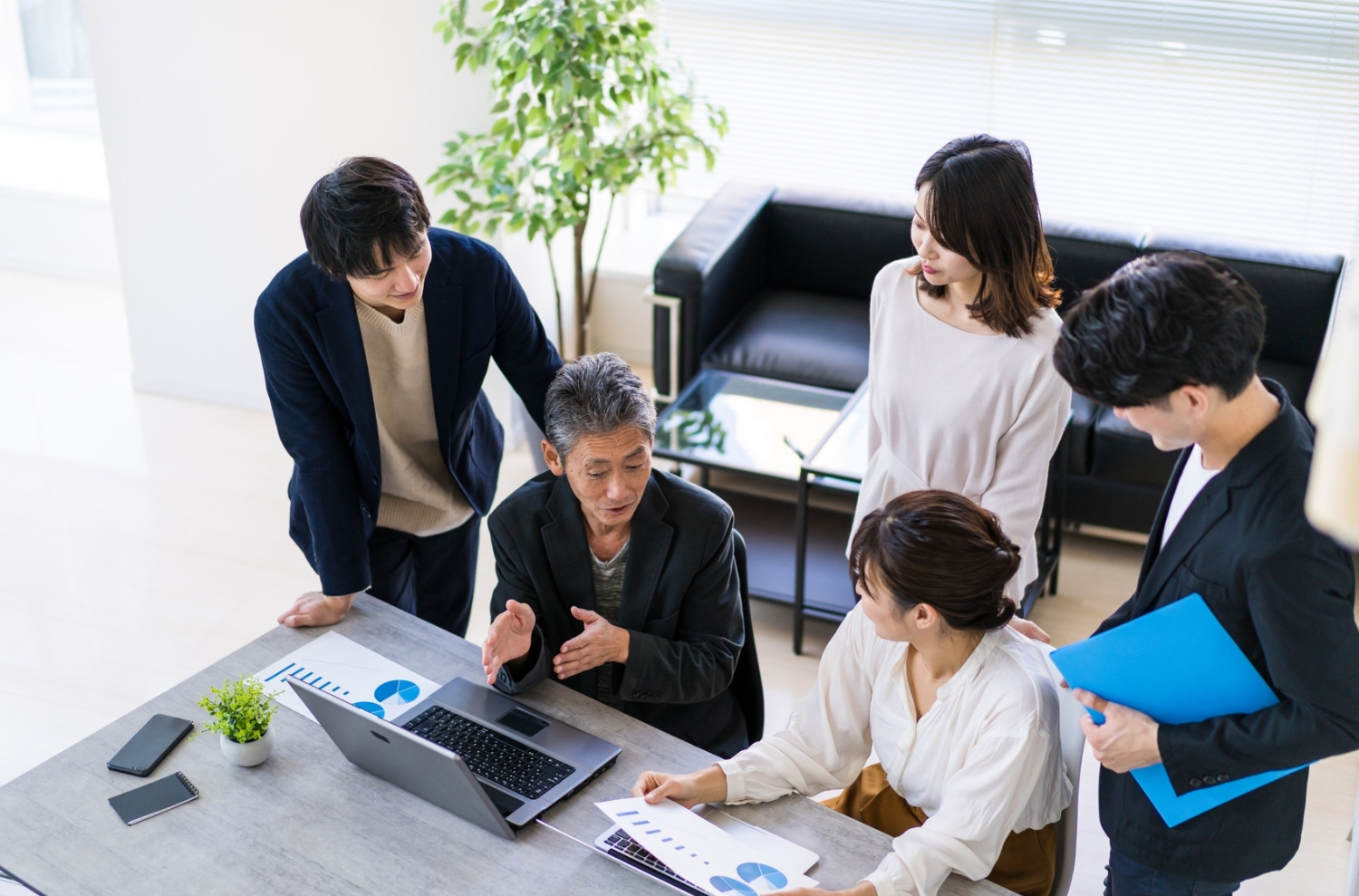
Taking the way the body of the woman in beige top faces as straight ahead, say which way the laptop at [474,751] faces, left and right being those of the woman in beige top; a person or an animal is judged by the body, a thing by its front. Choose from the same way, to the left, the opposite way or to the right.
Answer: the opposite way

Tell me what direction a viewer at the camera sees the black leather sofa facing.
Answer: facing the viewer and to the left of the viewer

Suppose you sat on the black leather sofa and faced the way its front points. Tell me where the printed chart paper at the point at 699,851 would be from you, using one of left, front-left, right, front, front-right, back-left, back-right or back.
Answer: front-left

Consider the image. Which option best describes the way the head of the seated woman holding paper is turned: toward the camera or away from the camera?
away from the camera

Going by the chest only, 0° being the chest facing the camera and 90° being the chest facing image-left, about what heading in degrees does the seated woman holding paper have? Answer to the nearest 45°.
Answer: approximately 45°

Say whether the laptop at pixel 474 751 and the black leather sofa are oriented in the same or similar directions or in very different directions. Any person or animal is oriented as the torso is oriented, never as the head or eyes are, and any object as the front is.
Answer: very different directions

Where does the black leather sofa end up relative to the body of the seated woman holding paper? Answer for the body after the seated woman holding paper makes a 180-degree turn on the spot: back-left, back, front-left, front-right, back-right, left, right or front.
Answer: front-left

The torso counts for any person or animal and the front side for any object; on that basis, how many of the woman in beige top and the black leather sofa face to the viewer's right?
0

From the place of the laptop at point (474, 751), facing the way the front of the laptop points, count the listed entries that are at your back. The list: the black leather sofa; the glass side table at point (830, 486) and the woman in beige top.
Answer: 0

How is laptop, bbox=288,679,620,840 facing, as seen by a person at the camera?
facing away from the viewer and to the right of the viewer

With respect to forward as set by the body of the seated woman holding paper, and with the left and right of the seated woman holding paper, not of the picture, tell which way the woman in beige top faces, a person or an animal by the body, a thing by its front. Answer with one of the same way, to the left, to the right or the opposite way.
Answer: the same way

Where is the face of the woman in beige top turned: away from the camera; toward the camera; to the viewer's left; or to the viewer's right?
to the viewer's left

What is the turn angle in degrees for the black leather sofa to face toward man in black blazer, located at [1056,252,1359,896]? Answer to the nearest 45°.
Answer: approximately 45° to its left

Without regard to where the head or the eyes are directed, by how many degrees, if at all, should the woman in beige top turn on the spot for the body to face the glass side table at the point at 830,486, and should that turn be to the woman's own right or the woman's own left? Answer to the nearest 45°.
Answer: approximately 135° to the woman's own right

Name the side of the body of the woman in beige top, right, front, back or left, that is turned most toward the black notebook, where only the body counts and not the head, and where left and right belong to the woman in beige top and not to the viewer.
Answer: front

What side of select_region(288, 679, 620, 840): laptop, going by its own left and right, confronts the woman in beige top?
front
